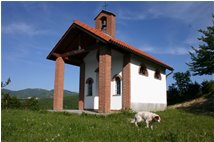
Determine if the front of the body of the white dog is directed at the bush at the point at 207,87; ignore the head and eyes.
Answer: no

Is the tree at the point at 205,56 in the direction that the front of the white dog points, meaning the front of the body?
no

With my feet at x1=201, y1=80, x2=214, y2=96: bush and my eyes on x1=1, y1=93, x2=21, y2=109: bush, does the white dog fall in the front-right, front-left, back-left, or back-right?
front-left
